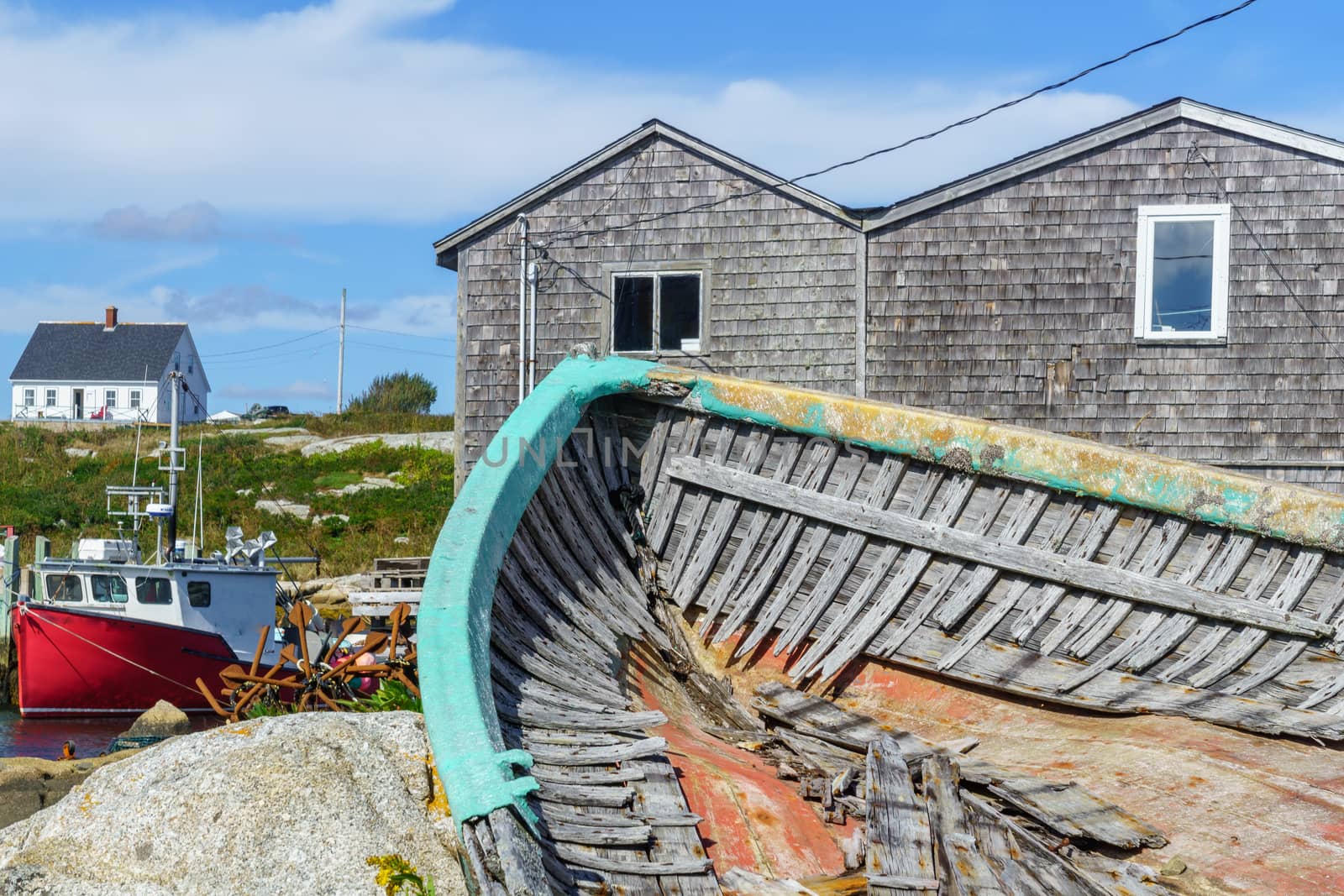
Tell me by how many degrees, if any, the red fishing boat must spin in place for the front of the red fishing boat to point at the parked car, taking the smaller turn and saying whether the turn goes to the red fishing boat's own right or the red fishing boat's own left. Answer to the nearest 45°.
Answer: approximately 135° to the red fishing boat's own right

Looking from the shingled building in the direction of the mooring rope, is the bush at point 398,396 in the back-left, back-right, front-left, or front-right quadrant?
front-right

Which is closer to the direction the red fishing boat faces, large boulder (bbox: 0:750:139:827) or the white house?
the large boulder

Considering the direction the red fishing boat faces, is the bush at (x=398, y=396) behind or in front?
behind

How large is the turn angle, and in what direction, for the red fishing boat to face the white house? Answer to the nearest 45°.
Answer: approximately 135° to its right

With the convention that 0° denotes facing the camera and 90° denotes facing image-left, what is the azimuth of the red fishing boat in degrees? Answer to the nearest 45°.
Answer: approximately 45°

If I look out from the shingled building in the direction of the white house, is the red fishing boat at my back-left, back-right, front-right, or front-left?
front-left

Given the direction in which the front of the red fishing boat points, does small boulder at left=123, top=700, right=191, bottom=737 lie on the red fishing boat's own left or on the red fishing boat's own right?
on the red fishing boat's own left

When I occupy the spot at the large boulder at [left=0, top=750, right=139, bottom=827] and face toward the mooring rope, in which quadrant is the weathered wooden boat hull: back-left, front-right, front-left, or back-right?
back-right

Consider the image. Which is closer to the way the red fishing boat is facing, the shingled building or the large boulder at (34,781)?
the large boulder

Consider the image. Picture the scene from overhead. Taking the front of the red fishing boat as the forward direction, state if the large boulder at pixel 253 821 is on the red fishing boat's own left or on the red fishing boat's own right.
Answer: on the red fishing boat's own left
